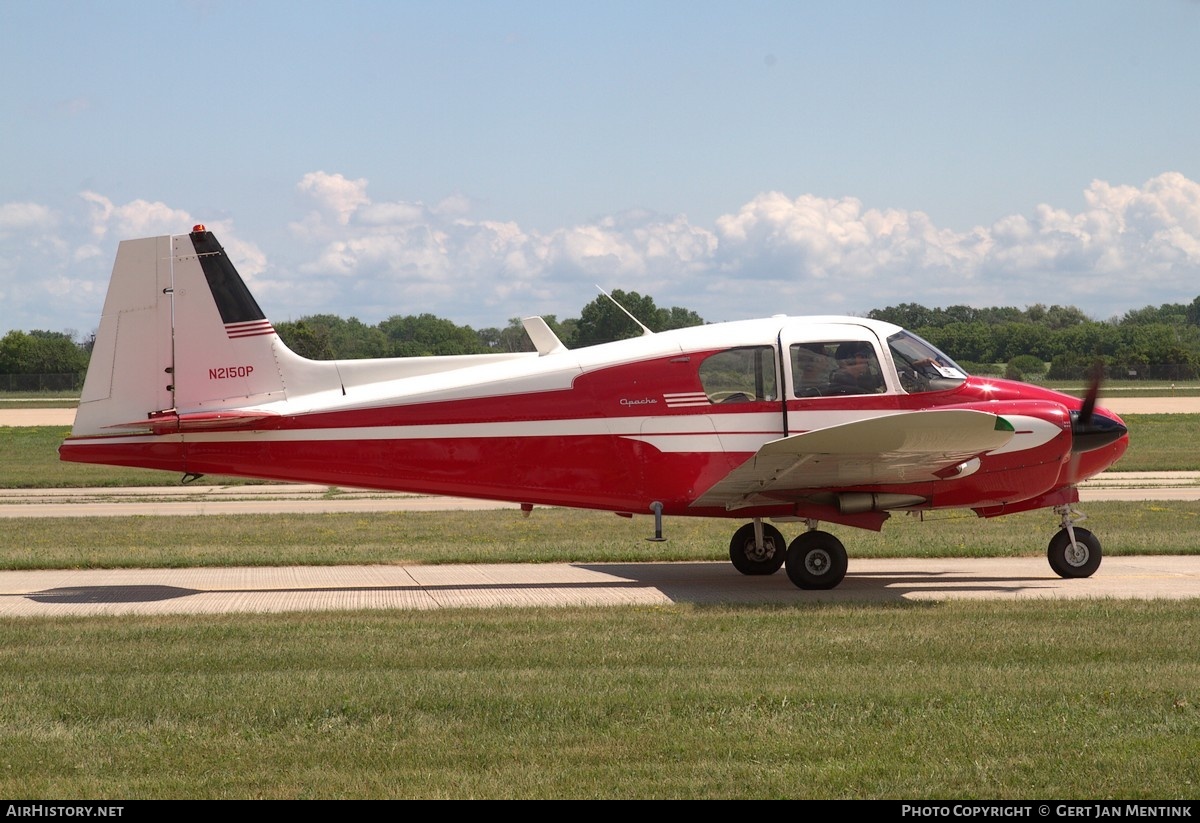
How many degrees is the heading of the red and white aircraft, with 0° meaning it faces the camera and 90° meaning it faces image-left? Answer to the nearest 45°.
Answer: approximately 270°
